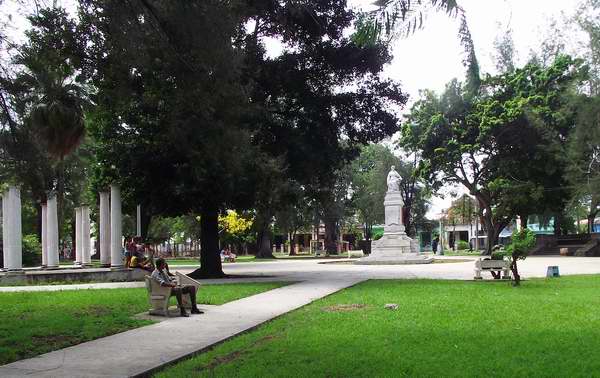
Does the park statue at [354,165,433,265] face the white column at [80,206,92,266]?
no

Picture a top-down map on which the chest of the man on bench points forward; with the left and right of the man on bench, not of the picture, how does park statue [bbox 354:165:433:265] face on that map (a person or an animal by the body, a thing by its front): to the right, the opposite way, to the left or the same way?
to the right

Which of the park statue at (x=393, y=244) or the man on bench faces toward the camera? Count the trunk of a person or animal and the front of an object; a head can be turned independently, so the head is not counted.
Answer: the park statue

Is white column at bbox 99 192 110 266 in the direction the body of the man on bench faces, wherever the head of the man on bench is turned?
no

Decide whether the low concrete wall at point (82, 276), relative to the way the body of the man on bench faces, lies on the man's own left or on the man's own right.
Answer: on the man's own left

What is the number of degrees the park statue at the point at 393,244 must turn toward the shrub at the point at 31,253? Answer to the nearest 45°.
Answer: approximately 90° to its right

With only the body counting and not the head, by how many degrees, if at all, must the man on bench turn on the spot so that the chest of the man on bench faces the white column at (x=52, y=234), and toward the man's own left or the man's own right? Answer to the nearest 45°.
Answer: approximately 90° to the man's own left

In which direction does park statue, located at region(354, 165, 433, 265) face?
toward the camera

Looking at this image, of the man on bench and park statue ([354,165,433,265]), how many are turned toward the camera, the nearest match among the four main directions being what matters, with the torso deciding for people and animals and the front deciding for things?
1

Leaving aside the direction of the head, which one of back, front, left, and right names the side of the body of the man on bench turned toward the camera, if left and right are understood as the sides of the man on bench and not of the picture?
right

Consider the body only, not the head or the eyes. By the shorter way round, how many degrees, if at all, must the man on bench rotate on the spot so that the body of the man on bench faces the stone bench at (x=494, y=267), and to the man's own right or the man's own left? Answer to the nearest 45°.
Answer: approximately 45° to the man's own left

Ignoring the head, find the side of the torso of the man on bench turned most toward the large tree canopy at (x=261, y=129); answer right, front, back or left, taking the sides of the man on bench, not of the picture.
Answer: left

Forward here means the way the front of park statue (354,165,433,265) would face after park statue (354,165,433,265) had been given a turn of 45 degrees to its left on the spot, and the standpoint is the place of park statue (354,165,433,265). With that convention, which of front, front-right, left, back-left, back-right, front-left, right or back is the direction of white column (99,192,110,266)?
right
